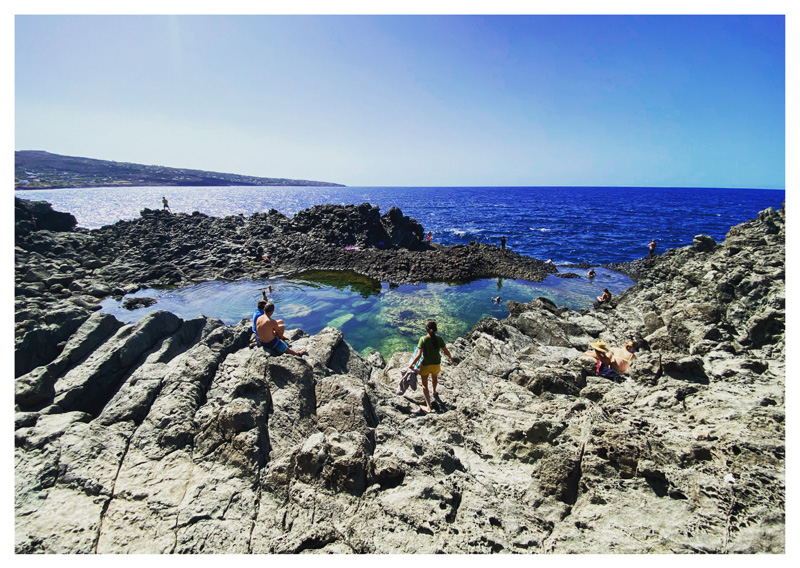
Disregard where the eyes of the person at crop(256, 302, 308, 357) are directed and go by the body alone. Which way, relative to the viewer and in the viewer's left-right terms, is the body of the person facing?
facing away from the viewer and to the right of the viewer
